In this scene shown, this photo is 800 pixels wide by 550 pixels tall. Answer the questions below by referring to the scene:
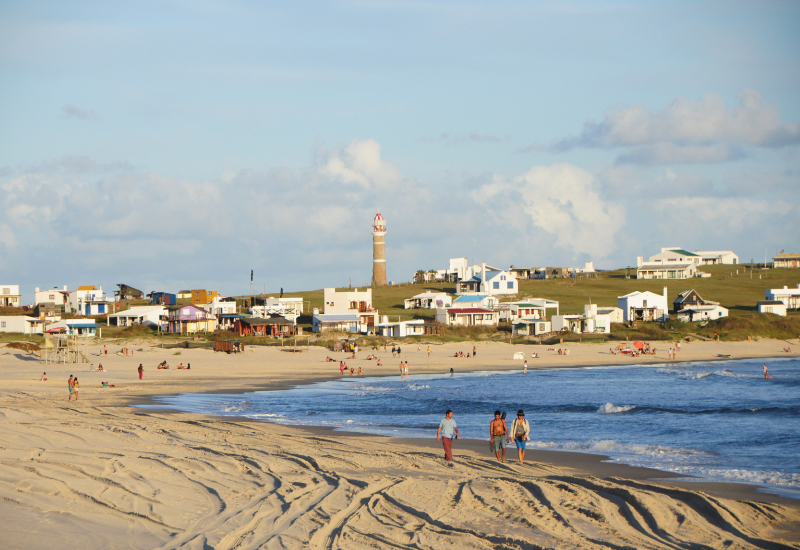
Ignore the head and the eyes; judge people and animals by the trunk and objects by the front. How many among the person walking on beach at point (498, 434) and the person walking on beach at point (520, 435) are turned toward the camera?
2
